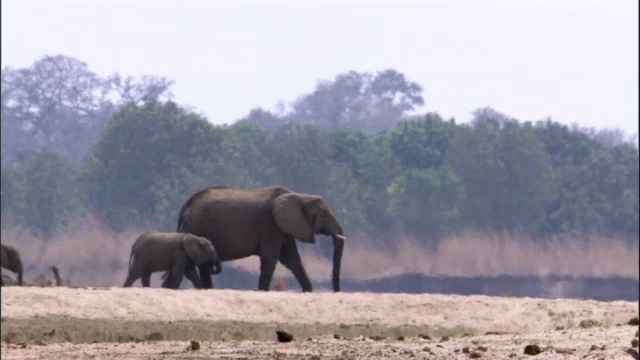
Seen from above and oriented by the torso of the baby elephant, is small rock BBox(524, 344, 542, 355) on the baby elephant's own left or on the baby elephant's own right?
on the baby elephant's own right

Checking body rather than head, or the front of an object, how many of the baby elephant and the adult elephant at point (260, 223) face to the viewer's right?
2

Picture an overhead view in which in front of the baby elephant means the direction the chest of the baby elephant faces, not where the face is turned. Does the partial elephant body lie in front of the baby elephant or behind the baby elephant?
behind

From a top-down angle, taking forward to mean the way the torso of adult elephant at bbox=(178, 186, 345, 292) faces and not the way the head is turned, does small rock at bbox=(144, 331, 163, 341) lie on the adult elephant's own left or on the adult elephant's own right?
on the adult elephant's own right

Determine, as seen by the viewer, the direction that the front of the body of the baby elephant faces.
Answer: to the viewer's right

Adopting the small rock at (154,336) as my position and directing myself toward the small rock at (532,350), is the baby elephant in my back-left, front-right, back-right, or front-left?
back-left

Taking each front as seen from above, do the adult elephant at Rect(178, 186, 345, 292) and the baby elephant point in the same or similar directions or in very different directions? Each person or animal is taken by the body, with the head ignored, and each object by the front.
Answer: same or similar directions

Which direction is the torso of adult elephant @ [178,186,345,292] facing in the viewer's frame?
to the viewer's right

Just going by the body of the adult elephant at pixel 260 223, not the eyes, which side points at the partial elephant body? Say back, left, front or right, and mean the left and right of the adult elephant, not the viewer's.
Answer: back
